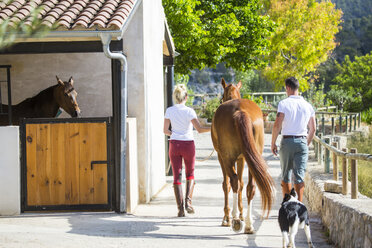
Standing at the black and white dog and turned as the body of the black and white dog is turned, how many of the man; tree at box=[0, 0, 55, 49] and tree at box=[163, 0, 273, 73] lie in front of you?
2

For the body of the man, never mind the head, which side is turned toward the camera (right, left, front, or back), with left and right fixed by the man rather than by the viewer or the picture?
back

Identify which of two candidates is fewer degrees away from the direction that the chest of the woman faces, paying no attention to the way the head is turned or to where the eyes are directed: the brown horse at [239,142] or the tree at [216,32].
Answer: the tree

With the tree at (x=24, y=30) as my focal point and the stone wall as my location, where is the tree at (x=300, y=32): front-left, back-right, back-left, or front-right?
back-right

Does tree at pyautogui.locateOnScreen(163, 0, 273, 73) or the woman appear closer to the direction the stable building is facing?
the woman

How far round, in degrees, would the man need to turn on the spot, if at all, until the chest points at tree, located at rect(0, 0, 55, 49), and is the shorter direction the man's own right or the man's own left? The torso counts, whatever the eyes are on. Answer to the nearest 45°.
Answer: approximately 135° to the man's own left

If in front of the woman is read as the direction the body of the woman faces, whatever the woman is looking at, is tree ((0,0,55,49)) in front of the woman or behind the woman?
behind

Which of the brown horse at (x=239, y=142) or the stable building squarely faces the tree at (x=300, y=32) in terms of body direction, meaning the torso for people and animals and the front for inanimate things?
the brown horse

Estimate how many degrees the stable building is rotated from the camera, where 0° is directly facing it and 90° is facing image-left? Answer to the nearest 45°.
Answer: approximately 0°

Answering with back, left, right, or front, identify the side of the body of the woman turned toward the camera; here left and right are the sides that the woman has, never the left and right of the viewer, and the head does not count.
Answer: back

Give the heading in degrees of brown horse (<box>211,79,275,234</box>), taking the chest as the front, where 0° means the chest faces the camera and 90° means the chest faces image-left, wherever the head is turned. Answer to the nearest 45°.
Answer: approximately 180°

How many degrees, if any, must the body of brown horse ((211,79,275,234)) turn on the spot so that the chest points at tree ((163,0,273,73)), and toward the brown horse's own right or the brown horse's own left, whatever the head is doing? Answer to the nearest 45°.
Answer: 0° — it already faces it

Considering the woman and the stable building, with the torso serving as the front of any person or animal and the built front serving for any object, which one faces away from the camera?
the woman
